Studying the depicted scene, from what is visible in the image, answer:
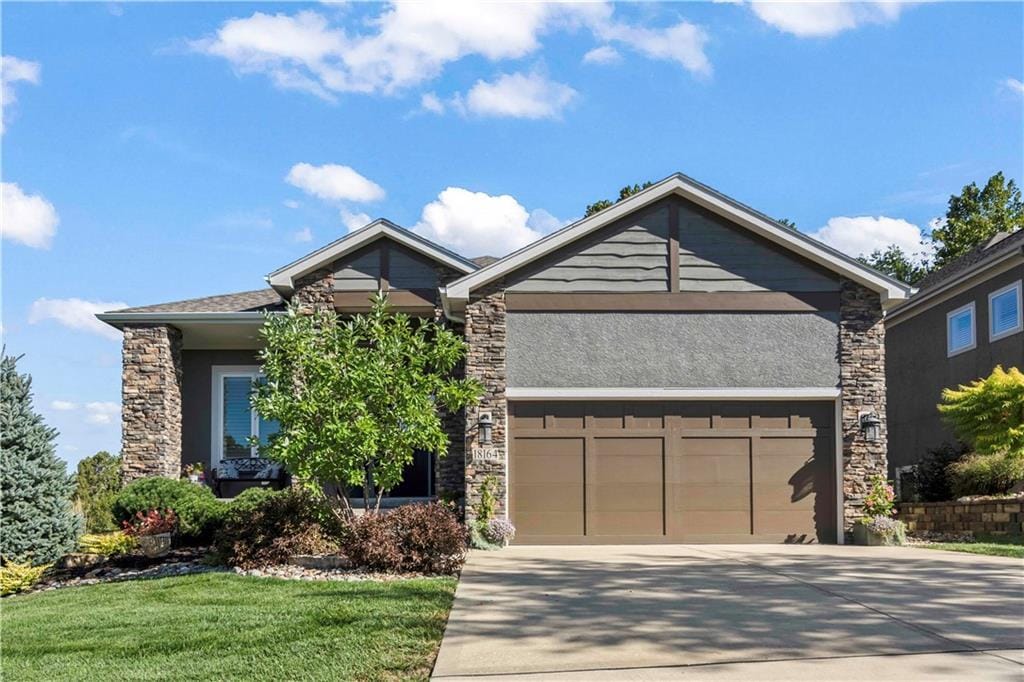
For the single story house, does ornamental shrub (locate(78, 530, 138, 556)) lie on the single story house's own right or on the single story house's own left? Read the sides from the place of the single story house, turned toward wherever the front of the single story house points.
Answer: on the single story house's own right

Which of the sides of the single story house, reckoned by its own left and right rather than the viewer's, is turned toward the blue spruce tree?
right

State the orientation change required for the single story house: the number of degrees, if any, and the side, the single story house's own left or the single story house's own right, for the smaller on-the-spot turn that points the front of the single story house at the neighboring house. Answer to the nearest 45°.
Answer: approximately 135° to the single story house's own left

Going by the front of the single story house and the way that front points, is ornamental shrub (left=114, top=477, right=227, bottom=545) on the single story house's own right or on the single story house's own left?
on the single story house's own right

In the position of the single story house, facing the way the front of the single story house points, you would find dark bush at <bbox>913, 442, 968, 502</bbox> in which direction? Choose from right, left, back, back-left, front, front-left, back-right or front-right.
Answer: back-left

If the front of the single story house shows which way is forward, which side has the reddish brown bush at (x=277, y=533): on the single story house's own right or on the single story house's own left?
on the single story house's own right

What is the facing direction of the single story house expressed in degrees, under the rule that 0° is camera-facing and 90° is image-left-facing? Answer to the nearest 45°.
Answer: approximately 0°
